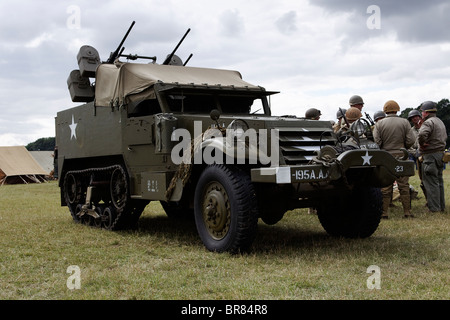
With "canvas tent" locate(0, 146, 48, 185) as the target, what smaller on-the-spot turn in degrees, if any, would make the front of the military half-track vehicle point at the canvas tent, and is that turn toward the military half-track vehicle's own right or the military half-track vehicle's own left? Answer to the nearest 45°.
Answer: approximately 180°

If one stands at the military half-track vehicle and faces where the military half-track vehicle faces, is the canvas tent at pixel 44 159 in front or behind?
behind

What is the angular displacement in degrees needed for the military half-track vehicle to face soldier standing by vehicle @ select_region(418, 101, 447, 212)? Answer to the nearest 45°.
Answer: approximately 90° to its left

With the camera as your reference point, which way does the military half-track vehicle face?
facing the viewer and to the right of the viewer

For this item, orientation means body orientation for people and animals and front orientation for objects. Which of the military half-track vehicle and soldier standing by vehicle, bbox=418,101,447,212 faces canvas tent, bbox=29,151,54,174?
the soldier standing by vehicle

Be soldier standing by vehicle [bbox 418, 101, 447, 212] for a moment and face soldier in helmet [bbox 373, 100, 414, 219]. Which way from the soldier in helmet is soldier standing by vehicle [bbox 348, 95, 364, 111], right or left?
right
